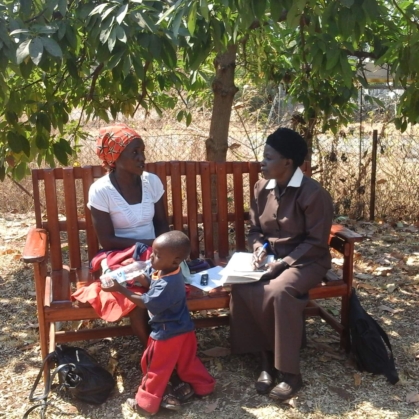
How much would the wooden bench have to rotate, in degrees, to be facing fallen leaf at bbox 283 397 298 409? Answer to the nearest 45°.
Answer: approximately 45° to its left

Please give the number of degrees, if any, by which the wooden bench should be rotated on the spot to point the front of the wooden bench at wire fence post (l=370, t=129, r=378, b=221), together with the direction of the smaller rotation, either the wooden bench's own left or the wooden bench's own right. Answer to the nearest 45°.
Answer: approximately 135° to the wooden bench's own left

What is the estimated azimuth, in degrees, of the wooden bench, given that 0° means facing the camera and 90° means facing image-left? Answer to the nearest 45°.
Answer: approximately 0°

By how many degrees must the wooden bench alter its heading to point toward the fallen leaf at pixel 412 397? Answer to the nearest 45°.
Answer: approximately 45° to its left

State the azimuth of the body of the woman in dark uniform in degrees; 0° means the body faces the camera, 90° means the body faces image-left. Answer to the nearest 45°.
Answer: approximately 45°

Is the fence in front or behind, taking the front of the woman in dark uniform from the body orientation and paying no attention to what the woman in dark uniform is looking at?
behind

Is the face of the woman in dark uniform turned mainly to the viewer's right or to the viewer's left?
to the viewer's left

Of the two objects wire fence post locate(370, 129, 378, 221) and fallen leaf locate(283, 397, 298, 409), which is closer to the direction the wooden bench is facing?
the fallen leaf

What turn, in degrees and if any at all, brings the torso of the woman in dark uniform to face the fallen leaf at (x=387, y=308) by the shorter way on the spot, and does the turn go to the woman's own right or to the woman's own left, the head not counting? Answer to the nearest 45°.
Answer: approximately 180°
